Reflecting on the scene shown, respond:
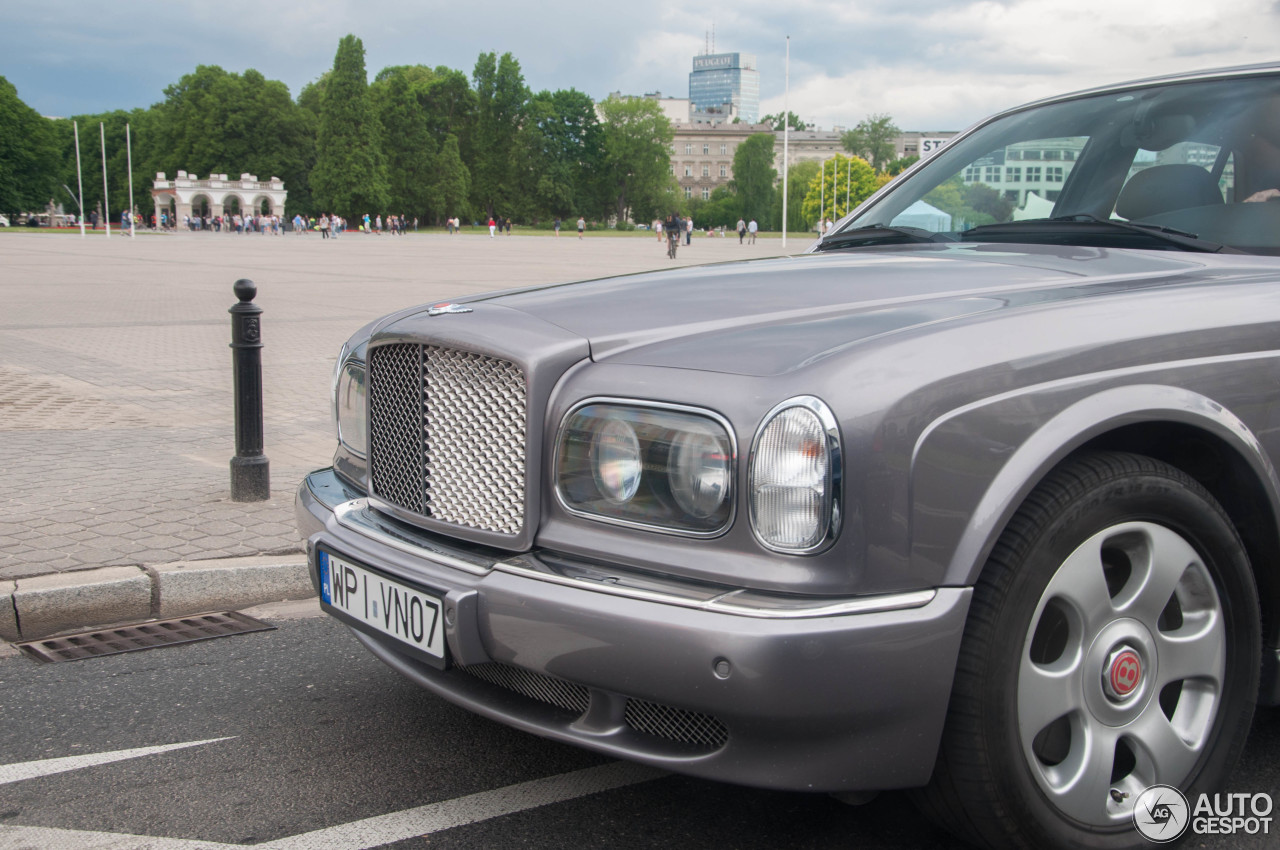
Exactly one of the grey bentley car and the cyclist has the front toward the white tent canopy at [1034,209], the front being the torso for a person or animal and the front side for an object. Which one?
the cyclist

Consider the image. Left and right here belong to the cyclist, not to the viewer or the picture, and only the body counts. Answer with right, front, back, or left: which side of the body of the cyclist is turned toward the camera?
back

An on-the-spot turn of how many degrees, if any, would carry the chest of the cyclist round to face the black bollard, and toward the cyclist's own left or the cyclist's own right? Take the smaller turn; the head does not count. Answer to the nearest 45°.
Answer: approximately 180°

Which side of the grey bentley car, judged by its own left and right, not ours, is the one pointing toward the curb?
right

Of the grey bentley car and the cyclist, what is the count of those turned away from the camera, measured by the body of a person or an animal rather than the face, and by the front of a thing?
1

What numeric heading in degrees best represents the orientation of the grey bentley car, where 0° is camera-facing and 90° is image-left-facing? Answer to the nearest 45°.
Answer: approximately 45°

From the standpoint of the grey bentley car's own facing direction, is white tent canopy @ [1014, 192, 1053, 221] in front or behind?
behind

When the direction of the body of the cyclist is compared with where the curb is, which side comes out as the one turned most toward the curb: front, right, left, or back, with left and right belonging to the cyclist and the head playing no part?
back

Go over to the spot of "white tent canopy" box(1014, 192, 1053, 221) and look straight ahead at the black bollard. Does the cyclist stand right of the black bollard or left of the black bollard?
right
